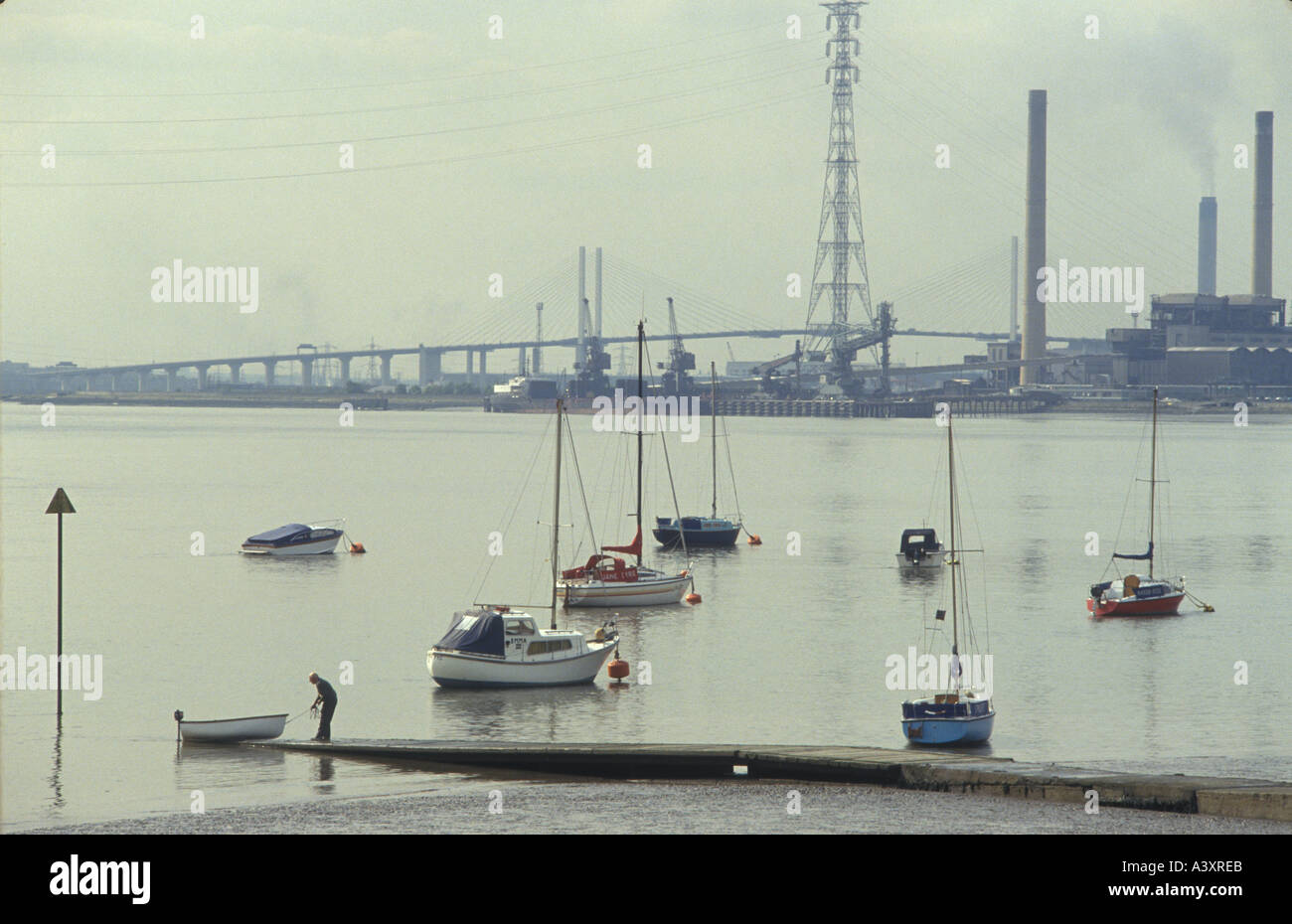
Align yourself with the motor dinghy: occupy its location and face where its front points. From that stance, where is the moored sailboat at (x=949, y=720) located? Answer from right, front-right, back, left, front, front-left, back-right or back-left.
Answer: front

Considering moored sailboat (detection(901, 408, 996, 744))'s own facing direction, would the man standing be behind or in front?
behind

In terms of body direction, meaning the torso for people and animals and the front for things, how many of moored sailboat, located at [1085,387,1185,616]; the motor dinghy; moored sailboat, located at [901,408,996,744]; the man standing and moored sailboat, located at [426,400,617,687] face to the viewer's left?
1

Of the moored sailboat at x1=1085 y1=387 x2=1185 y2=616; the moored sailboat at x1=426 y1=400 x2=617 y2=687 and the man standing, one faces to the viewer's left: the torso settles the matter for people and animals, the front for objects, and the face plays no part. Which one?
the man standing

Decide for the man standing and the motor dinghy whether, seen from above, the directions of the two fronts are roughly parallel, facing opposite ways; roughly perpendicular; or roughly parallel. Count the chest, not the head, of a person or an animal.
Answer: roughly parallel, facing opposite ways

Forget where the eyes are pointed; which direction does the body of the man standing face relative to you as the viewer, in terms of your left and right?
facing to the left of the viewer

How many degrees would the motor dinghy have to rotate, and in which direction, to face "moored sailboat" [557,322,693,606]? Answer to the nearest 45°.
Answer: approximately 45° to its left

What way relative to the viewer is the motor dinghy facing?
to the viewer's right

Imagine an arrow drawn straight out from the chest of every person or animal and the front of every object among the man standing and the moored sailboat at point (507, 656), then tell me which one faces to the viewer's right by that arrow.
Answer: the moored sailboat

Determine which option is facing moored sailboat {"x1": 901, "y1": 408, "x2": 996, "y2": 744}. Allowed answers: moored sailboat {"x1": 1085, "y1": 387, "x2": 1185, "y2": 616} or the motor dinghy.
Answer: the motor dinghy

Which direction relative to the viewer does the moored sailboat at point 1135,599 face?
to the viewer's right

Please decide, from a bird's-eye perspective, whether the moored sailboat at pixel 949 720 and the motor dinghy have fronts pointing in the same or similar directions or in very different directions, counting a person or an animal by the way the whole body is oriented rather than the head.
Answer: same or similar directions

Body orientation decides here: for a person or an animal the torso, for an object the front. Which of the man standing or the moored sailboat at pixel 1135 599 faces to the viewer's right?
the moored sailboat

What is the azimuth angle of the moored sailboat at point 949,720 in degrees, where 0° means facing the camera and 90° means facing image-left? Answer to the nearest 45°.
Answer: approximately 225°

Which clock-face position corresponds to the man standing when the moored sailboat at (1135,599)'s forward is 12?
The man standing is roughly at 4 o'clock from the moored sailboat.

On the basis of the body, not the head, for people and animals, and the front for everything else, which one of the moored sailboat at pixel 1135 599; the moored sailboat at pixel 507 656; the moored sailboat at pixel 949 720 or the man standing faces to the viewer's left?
the man standing

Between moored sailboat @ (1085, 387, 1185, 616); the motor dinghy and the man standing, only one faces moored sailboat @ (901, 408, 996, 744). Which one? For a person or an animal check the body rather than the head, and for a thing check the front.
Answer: the motor dinghy

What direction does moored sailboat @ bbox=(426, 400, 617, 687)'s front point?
to the viewer's right

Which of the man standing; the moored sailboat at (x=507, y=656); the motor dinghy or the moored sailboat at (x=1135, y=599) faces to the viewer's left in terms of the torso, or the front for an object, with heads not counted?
the man standing
